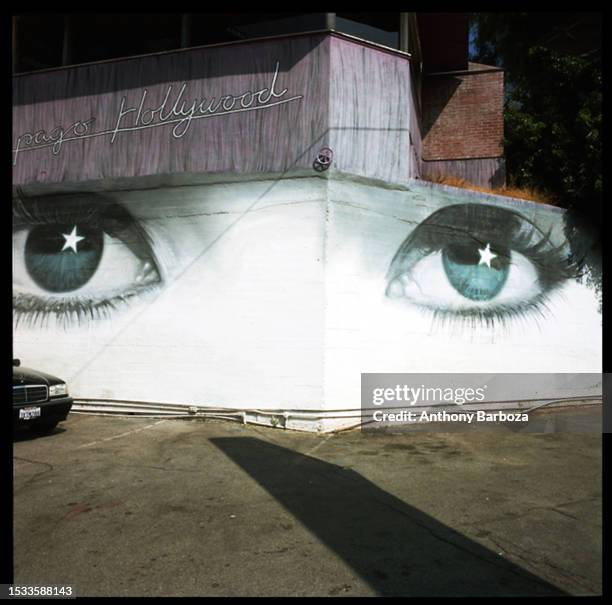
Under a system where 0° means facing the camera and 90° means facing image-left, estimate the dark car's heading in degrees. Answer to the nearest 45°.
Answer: approximately 315°
